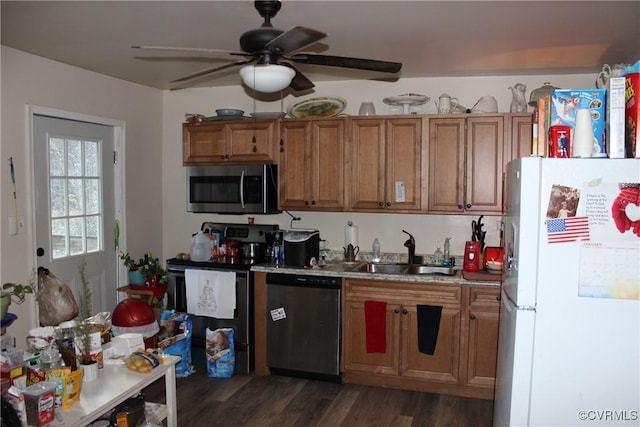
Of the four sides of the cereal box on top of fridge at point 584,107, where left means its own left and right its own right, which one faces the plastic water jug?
right

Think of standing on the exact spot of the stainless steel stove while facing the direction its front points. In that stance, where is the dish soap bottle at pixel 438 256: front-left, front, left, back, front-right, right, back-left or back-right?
left

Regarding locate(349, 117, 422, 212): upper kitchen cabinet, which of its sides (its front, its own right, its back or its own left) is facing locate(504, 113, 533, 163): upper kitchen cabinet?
left

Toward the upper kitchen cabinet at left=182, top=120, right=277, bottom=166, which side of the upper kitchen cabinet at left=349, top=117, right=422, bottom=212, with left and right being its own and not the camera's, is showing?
right

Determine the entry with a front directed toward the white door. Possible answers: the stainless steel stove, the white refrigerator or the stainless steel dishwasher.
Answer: the white refrigerator

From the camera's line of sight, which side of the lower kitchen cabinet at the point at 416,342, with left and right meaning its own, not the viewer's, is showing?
front

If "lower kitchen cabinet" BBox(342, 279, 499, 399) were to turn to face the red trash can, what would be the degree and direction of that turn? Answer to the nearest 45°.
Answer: approximately 90° to its right

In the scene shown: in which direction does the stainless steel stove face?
toward the camera

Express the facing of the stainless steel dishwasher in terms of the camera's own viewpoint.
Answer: facing the viewer

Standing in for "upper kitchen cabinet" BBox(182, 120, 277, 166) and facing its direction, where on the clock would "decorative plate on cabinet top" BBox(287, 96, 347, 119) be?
The decorative plate on cabinet top is roughly at 10 o'clock from the upper kitchen cabinet.

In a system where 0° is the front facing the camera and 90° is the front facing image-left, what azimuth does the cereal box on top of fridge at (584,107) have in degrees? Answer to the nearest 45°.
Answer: approximately 0°
